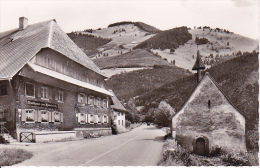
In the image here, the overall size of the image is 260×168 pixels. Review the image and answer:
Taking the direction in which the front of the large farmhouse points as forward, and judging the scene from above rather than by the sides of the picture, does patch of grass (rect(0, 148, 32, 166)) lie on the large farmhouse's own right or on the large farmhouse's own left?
on the large farmhouse's own right

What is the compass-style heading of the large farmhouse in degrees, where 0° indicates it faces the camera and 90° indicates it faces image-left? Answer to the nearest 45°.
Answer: approximately 315°

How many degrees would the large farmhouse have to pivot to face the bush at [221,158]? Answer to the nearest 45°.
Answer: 0° — it already faces it
